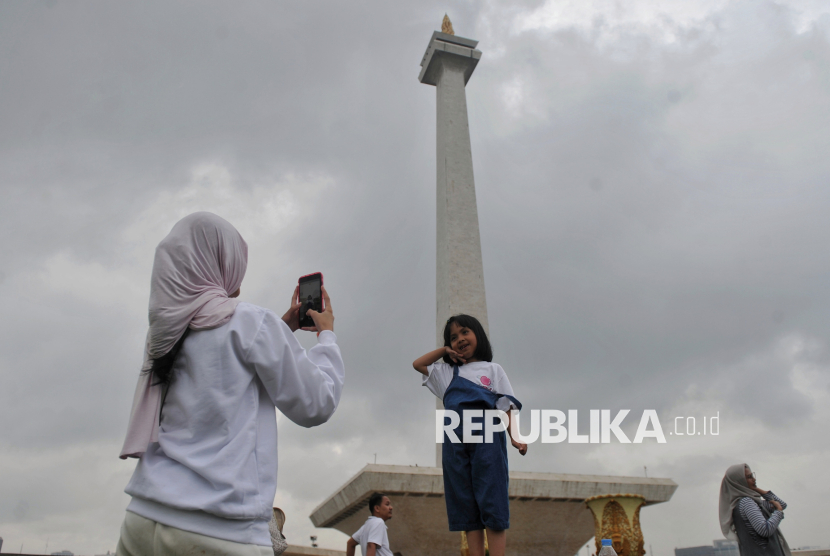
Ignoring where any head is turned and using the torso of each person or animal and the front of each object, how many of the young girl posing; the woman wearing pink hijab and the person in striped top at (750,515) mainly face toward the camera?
1

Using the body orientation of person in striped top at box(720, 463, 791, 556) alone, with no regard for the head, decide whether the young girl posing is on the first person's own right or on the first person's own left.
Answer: on the first person's own right

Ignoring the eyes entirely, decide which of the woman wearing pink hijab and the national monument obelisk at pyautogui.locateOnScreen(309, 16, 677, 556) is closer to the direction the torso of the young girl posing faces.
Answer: the woman wearing pink hijab

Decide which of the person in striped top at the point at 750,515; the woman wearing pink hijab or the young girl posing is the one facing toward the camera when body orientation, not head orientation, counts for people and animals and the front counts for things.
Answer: the young girl posing

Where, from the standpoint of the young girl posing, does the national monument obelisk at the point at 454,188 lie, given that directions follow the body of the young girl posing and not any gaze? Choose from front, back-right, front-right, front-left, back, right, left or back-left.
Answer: back

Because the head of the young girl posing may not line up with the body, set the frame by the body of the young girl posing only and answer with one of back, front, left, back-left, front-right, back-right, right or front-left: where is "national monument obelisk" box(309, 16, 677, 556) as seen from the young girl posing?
back

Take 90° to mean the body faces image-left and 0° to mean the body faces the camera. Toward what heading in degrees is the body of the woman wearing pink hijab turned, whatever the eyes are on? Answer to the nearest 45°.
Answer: approximately 225°

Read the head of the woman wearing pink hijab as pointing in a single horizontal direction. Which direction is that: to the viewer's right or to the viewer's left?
to the viewer's right
